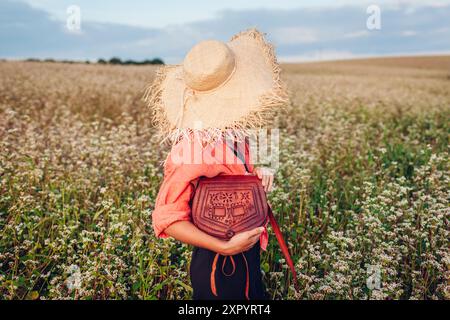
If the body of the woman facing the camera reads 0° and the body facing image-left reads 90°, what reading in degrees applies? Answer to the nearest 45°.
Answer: approximately 315°
